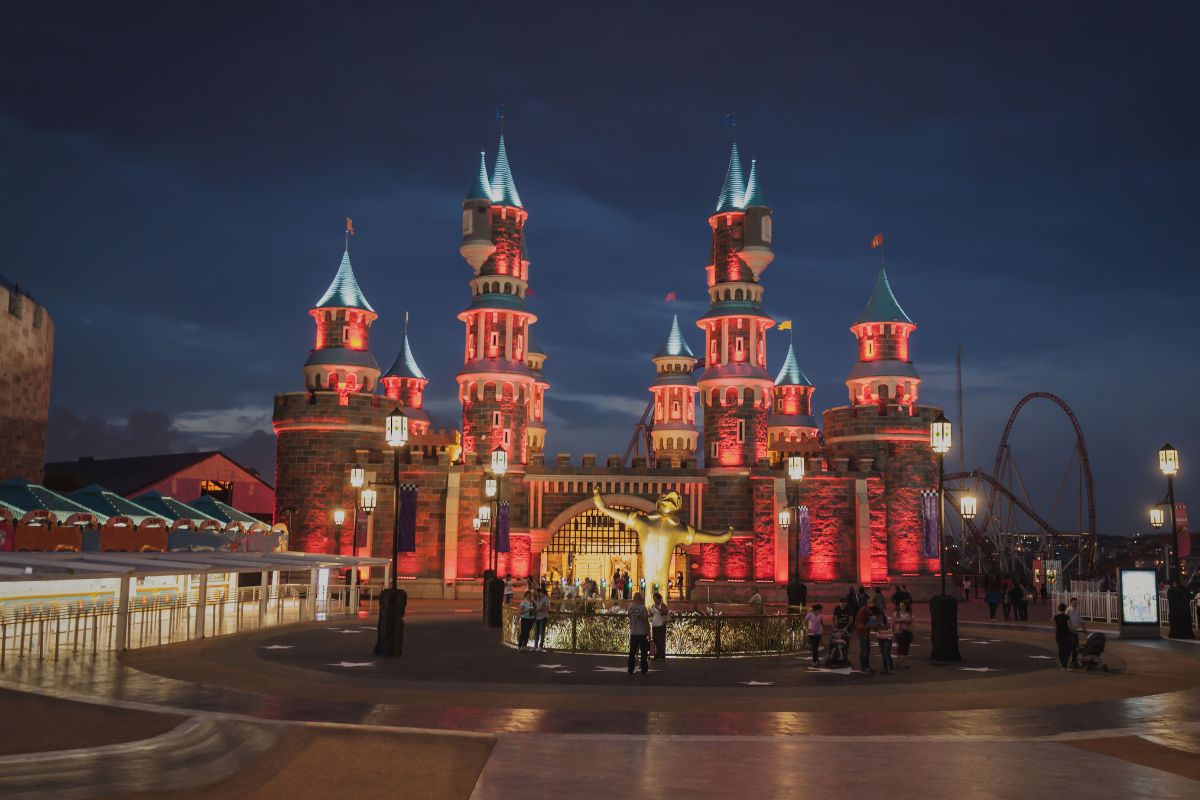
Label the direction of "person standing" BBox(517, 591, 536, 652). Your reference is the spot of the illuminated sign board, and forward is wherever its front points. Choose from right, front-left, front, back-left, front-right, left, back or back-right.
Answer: front-right

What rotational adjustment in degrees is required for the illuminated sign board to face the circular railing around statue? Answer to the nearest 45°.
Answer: approximately 45° to its right

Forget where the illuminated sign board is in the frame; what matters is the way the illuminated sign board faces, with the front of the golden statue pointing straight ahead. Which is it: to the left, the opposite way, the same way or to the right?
the same way

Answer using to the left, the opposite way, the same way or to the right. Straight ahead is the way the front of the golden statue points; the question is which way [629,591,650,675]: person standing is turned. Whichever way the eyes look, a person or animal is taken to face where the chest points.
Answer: the opposite way

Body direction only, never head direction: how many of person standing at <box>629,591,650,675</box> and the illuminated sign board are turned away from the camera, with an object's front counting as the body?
1

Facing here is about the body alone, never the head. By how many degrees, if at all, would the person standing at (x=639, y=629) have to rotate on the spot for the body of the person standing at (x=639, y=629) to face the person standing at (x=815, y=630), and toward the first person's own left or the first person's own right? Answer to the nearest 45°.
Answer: approximately 45° to the first person's own right

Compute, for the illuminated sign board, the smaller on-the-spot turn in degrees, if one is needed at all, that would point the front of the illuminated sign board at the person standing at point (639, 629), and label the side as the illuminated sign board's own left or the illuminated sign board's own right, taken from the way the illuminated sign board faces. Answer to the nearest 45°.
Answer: approximately 45° to the illuminated sign board's own right

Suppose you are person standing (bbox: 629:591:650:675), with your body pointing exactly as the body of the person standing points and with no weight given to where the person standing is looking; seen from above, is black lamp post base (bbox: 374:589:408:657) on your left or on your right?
on your left

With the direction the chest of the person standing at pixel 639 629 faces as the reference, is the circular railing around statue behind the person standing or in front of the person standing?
in front

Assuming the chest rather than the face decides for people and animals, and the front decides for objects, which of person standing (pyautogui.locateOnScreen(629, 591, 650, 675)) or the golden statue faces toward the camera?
the golden statue

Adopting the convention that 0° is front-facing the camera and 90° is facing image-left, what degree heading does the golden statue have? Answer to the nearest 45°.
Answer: approximately 0°

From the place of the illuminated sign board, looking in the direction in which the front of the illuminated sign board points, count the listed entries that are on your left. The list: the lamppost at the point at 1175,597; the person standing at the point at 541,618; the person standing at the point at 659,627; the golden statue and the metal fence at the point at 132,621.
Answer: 1

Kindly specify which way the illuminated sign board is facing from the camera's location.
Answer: facing the viewer

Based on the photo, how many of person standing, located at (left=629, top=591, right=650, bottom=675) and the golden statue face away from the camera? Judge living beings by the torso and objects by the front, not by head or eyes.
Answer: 1

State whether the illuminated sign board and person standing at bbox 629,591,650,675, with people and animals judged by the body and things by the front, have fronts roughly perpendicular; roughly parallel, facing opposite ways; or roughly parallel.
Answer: roughly parallel, facing opposite ways

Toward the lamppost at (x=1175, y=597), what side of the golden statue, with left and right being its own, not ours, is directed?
left

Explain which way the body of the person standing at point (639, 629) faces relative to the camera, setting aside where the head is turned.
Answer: away from the camera

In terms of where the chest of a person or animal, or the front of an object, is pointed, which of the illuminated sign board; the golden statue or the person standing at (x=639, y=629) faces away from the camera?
the person standing

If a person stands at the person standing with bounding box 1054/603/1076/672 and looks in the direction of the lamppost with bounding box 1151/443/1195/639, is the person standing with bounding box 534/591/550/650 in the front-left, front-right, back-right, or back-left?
back-left

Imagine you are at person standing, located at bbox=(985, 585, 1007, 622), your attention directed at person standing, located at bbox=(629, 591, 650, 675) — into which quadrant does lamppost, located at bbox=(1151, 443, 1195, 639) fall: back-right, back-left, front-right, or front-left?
front-left

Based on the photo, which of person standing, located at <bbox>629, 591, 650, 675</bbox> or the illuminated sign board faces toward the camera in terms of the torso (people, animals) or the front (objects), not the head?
the illuminated sign board

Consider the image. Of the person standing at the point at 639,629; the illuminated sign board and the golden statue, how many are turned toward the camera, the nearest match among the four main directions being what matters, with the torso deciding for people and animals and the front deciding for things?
2
